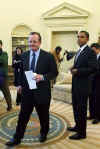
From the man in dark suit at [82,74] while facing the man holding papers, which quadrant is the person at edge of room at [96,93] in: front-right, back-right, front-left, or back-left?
back-right

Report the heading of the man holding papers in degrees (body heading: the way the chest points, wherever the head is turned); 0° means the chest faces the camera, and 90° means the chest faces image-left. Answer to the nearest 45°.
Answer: approximately 45°

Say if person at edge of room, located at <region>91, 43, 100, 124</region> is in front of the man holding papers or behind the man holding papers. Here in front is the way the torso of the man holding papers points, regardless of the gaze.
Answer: behind
